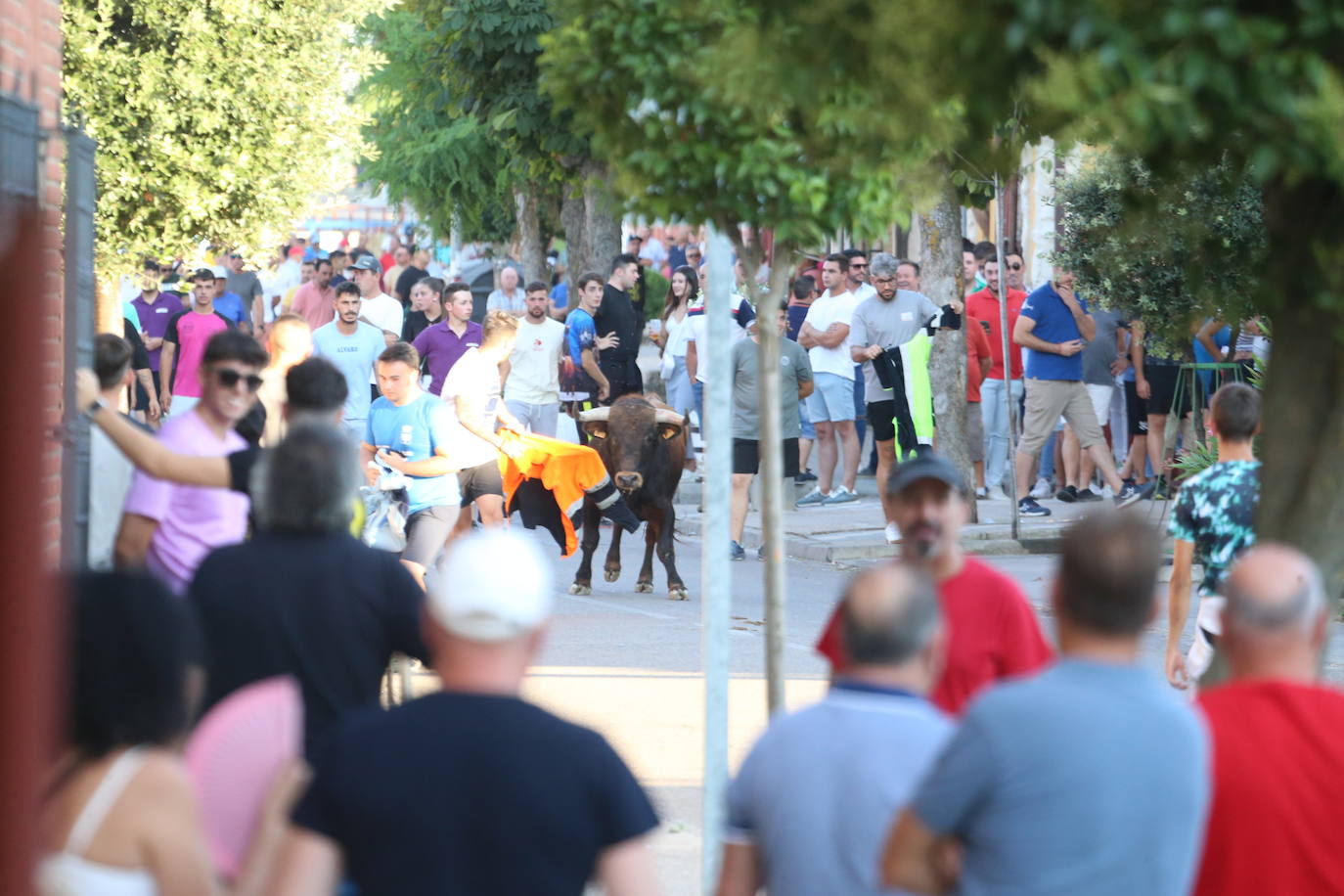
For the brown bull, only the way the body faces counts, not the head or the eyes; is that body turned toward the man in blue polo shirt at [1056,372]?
no

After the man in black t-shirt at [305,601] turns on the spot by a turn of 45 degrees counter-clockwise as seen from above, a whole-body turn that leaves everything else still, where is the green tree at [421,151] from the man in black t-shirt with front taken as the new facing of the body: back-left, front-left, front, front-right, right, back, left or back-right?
front-right

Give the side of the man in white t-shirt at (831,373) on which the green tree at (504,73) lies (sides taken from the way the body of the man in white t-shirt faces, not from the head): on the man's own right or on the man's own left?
on the man's own right

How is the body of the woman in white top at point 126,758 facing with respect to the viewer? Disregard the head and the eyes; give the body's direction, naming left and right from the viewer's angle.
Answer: facing away from the viewer and to the right of the viewer

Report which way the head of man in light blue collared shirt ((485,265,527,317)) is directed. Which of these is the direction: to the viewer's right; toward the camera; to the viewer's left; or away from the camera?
toward the camera

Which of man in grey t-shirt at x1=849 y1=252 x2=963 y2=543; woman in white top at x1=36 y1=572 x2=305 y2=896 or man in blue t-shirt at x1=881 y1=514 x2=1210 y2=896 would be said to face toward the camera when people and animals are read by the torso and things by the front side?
man in grey t-shirt at x1=849 y1=252 x2=963 y2=543

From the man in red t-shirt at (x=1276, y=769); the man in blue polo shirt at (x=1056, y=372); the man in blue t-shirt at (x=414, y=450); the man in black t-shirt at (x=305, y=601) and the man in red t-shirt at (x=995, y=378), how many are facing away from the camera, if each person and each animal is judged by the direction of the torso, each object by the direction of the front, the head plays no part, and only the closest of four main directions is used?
2

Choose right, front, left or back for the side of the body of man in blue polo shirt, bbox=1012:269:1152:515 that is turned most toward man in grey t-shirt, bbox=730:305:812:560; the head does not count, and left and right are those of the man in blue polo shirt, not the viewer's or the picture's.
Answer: right

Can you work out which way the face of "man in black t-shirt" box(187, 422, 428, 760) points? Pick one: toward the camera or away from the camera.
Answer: away from the camera

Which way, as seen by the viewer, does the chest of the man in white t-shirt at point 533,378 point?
toward the camera

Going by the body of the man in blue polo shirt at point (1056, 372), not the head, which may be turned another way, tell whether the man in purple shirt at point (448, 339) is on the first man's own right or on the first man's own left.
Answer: on the first man's own right

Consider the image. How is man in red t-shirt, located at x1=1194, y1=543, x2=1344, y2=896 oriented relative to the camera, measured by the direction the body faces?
away from the camera

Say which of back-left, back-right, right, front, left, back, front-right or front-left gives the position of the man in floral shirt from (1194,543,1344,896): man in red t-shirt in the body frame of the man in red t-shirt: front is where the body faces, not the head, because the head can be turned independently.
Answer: front

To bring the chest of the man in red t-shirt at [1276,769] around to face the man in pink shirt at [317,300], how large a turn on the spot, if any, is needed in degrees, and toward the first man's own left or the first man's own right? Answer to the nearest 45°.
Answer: approximately 45° to the first man's own left

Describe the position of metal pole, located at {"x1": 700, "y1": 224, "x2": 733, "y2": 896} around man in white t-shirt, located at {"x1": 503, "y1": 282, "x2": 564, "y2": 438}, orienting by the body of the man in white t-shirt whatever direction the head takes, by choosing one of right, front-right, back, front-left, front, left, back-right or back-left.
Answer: front

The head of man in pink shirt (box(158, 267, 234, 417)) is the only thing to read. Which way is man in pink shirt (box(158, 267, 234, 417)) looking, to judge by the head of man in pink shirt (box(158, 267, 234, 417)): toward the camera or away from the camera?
toward the camera

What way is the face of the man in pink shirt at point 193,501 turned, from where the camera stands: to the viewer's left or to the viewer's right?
to the viewer's right

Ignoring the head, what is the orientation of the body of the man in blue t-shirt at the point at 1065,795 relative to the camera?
away from the camera

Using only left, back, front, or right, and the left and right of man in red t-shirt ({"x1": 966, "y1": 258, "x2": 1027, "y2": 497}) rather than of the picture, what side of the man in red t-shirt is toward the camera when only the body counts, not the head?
front
